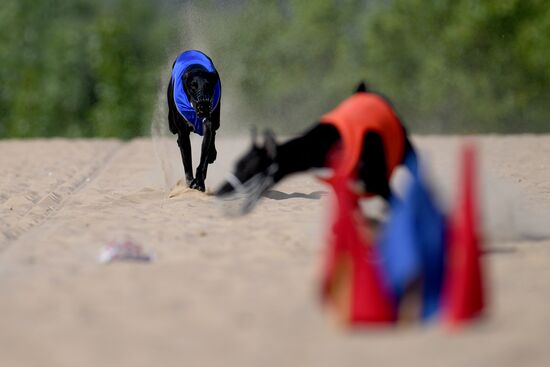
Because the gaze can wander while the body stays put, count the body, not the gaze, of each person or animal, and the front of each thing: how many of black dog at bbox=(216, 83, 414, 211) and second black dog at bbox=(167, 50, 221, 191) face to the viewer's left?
1

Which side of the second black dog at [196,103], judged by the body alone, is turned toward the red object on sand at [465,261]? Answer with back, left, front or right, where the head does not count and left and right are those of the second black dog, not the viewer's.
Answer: front

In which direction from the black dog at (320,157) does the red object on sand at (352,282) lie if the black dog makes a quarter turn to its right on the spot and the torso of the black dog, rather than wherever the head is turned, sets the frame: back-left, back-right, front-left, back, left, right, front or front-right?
back

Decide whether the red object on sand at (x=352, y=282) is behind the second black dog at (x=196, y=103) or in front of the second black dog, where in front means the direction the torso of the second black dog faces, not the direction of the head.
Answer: in front

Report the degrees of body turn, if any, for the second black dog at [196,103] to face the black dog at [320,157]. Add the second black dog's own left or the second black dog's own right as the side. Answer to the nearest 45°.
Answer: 0° — it already faces it

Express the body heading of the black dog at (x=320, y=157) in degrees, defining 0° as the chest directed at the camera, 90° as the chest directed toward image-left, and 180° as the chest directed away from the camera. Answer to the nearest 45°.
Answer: approximately 90°

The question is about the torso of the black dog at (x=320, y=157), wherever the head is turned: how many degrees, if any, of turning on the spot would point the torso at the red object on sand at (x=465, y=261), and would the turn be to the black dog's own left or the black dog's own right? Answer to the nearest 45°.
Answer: approximately 135° to the black dog's own left

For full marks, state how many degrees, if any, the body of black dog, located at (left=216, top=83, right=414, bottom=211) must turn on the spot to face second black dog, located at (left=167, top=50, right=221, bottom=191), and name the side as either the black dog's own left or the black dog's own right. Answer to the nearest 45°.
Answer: approximately 90° to the black dog's own right

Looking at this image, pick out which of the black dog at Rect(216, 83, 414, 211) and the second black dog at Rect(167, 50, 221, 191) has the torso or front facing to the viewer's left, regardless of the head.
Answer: the black dog

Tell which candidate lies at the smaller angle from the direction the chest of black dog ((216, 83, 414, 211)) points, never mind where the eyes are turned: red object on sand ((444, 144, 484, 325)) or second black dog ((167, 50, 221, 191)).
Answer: the second black dog

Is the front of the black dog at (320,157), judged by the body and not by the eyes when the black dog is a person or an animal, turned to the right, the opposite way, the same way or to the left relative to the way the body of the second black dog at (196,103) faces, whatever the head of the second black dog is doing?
to the right

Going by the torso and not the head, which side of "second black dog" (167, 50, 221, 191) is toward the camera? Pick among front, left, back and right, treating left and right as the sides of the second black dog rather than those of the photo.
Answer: front
